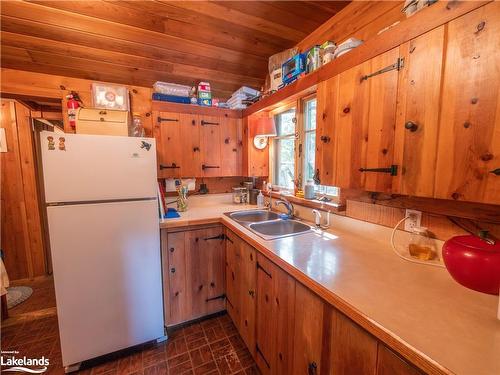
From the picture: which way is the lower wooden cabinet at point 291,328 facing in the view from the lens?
facing the viewer and to the left of the viewer

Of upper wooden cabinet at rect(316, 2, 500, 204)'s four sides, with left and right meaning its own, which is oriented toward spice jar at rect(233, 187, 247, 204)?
right

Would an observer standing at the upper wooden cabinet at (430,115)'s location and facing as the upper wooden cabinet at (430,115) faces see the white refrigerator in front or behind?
in front

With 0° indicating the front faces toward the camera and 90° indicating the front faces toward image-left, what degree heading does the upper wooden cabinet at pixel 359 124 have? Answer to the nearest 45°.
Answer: approximately 45°

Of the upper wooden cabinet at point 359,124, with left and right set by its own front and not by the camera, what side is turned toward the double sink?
right

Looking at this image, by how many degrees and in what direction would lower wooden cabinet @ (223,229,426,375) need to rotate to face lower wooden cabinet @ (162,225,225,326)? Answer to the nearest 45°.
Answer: approximately 90° to its right

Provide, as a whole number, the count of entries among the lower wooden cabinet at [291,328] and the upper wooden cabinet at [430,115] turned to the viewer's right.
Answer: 0

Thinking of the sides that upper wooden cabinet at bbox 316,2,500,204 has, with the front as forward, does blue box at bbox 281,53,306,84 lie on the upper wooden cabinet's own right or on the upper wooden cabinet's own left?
on the upper wooden cabinet's own right

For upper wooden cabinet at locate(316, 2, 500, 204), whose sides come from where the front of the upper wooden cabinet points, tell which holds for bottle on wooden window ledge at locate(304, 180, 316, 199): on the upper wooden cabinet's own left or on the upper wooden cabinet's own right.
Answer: on the upper wooden cabinet's own right

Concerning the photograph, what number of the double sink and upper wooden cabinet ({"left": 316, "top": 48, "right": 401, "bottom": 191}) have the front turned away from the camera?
0

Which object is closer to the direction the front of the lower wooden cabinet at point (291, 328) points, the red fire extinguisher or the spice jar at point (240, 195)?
the red fire extinguisher

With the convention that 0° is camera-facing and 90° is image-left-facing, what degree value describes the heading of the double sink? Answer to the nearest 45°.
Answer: approximately 45°

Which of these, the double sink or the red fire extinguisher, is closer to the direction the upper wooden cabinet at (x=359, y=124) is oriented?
the red fire extinguisher

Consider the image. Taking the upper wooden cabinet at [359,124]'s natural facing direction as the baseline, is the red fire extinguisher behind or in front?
in front

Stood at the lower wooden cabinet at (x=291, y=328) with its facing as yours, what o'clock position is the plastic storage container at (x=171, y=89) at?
The plastic storage container is roughly at 3 o'clock from the lower wooden cabinet.

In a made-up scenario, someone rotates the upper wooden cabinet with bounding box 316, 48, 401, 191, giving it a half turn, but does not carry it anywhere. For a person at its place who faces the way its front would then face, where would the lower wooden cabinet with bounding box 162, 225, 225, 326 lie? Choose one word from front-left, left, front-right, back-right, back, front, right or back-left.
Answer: back-left
